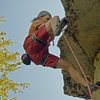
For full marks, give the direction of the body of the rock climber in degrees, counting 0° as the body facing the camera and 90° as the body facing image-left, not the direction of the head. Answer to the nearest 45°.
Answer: approximately 270°
